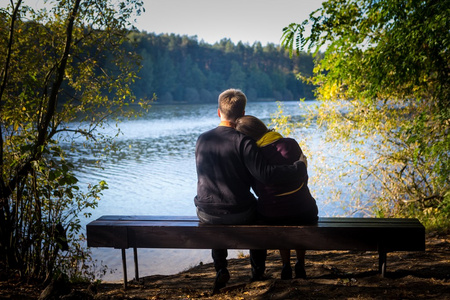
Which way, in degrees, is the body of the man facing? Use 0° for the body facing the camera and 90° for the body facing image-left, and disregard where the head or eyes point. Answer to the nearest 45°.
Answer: approximately 180°

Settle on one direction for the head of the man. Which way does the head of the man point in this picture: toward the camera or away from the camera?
away from the camera
